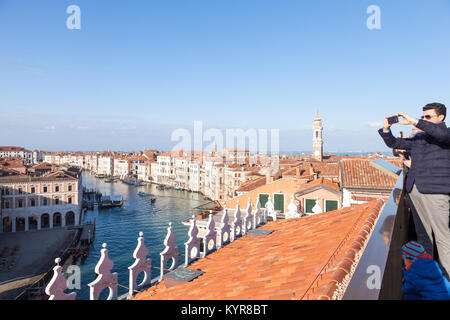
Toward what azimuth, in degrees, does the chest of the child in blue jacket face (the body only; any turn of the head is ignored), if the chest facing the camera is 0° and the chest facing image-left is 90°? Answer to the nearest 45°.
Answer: approximately 90°

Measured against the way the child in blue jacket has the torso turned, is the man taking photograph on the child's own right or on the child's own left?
on the child's own right
